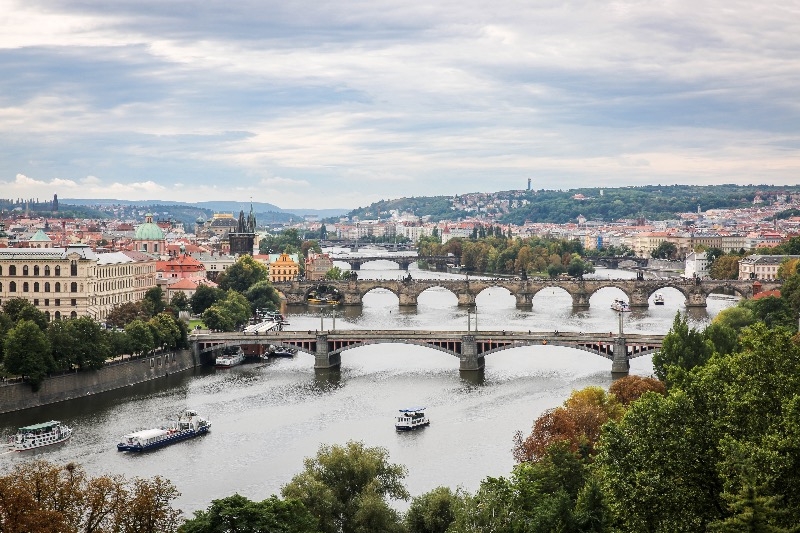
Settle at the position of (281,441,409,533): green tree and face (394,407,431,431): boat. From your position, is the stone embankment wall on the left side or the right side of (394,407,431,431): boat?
left

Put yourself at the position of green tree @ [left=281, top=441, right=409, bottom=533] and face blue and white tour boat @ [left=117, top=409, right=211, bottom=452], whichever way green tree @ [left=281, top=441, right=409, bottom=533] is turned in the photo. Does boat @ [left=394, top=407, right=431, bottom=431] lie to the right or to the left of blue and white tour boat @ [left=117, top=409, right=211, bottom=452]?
right

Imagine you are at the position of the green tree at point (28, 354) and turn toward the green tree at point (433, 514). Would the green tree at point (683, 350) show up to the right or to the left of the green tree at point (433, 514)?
left
